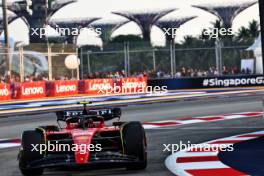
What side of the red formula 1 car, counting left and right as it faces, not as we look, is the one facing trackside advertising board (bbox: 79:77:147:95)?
back

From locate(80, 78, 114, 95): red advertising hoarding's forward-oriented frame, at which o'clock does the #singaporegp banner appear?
The #singaporegp banner is roughly at 9 o'clock from the red advertising hoarding.

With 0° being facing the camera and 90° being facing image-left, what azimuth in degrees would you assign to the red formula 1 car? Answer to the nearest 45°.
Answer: approximately 0°

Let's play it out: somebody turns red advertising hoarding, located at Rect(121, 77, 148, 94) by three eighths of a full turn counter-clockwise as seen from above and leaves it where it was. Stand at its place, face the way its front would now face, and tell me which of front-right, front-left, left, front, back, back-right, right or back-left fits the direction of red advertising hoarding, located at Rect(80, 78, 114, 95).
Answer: back-left

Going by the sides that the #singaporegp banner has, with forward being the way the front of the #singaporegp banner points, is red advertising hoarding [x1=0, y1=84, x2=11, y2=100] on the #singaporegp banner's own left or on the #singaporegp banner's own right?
on the #singaporegp banner's own right

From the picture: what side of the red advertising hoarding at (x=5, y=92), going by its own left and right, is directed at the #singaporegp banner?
left

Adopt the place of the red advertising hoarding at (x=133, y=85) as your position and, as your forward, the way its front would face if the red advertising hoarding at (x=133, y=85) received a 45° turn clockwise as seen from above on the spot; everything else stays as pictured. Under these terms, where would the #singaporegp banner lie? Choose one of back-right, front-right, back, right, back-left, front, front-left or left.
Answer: back-left

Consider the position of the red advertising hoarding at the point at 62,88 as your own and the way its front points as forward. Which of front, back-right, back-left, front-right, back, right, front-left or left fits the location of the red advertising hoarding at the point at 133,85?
left

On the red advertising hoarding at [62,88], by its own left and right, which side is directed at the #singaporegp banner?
left

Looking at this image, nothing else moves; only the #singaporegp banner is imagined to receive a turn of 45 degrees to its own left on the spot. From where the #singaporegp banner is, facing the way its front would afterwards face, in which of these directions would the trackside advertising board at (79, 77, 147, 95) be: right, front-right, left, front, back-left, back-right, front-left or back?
back-right
